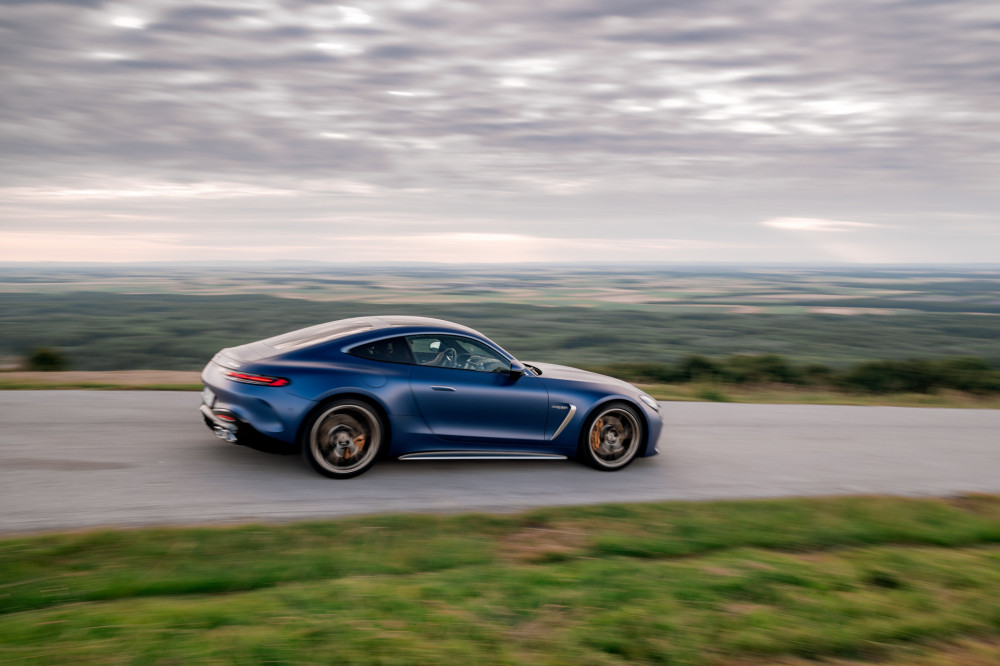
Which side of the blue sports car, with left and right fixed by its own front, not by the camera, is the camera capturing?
right
